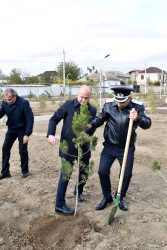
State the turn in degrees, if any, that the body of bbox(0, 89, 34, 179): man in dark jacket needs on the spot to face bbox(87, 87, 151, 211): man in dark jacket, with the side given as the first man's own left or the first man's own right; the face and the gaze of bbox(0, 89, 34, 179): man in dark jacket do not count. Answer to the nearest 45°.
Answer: approximately 90° to the first man's own left

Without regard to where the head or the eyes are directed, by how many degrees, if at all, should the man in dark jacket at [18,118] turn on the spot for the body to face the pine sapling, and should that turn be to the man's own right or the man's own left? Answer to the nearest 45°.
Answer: approximately 45° to the man's own left

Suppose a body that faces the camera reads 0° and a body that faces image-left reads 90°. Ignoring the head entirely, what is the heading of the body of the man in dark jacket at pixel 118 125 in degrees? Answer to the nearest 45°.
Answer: approximately 0°
